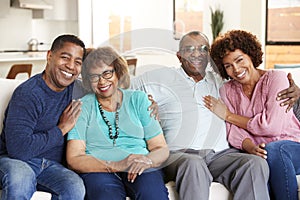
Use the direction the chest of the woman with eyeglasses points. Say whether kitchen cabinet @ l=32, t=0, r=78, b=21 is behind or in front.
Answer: behind

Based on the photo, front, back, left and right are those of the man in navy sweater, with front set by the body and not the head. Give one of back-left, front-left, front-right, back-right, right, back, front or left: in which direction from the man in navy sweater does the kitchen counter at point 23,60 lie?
back-left

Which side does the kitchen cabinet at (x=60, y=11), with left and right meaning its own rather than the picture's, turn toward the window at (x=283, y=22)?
left

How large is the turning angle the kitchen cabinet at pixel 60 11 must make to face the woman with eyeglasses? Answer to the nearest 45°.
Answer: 0° — it already faces them

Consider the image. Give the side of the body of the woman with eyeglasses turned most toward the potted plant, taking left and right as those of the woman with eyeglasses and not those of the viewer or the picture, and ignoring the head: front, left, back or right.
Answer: back

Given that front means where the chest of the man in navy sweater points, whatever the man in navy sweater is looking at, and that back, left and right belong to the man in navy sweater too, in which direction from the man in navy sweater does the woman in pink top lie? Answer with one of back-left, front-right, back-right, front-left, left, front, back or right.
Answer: front-left

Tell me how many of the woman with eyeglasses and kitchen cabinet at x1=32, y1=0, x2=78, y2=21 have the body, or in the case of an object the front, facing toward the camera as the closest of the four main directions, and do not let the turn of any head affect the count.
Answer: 2

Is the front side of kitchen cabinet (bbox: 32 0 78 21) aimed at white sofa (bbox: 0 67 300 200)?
yes

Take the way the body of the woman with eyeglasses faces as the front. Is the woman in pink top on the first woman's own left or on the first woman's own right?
on the first woman's own left

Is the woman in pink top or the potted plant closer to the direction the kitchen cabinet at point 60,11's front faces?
the woman in pink top

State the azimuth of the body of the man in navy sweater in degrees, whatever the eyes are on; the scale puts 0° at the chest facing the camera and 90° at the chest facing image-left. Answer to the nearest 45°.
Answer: approximately 315°
